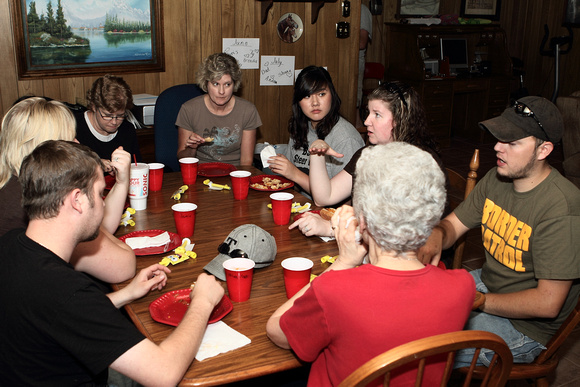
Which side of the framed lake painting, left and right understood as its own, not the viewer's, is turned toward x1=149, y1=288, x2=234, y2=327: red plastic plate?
front

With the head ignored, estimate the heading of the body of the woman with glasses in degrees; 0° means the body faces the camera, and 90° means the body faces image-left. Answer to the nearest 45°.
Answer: approximately 315°

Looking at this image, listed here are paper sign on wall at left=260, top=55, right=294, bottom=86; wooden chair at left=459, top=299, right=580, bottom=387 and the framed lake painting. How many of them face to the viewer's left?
1

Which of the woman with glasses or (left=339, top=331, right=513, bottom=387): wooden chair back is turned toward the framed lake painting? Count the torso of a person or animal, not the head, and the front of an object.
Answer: the wooden chair back

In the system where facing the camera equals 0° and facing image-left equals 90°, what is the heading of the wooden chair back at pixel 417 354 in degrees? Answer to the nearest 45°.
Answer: approximately 135°

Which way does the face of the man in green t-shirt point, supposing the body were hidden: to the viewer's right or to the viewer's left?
to the viewer's left

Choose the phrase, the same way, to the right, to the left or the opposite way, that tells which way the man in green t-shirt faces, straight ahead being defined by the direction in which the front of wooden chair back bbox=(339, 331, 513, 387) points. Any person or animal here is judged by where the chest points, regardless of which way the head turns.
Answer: to the left

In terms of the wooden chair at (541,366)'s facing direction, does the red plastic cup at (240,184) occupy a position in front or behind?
in front

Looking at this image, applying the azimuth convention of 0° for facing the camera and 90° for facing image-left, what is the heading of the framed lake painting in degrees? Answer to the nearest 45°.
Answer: approximately 0°
